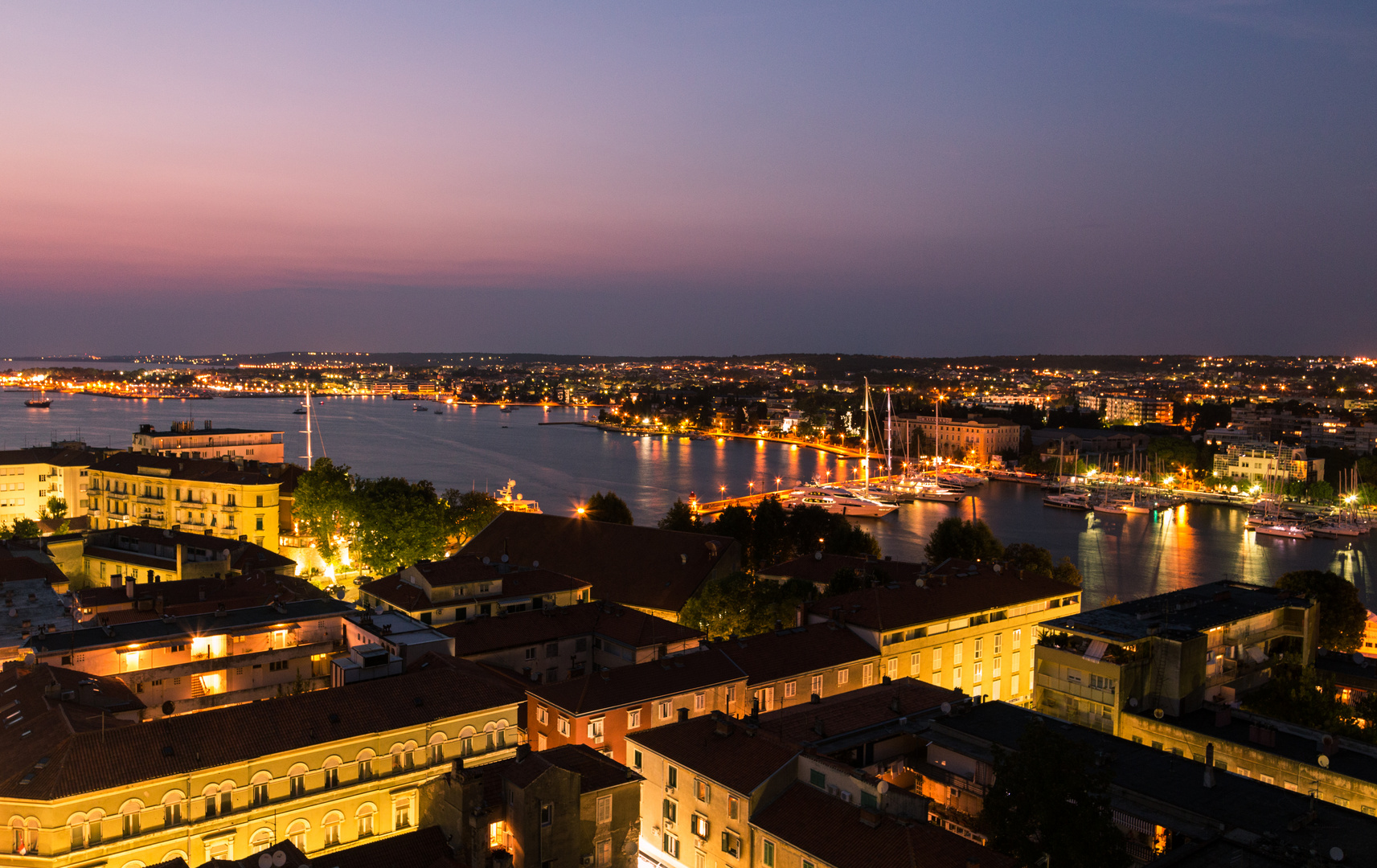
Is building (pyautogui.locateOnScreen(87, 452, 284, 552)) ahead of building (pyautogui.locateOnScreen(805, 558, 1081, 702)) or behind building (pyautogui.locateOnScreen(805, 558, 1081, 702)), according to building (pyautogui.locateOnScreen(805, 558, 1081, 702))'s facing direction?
behind

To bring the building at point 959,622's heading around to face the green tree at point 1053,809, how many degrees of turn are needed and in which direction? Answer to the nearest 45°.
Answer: approximately 45° to its right

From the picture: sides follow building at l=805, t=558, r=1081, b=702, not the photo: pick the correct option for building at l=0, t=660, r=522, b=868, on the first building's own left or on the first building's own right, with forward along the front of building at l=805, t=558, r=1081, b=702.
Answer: on the first building's own right

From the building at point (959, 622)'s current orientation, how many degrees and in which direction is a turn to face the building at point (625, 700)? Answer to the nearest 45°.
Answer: approximately 90° to its right

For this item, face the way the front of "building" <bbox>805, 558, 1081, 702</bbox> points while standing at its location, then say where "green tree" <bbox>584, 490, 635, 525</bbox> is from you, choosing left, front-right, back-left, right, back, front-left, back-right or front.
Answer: back

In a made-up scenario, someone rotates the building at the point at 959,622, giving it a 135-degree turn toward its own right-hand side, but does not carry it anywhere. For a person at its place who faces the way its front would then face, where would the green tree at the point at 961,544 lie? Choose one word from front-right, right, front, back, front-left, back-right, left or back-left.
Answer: right

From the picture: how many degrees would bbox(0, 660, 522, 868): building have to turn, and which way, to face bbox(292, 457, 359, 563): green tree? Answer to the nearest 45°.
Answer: approximately 135° to its left

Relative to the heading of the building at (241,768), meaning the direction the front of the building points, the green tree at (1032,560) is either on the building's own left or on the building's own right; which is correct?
on the building's own left

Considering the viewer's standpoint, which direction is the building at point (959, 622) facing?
facing the viewer and to the right of the viewer

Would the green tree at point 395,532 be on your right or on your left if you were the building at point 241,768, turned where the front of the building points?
on your left

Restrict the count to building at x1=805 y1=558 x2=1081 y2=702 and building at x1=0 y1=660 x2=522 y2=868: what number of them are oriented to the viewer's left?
0
